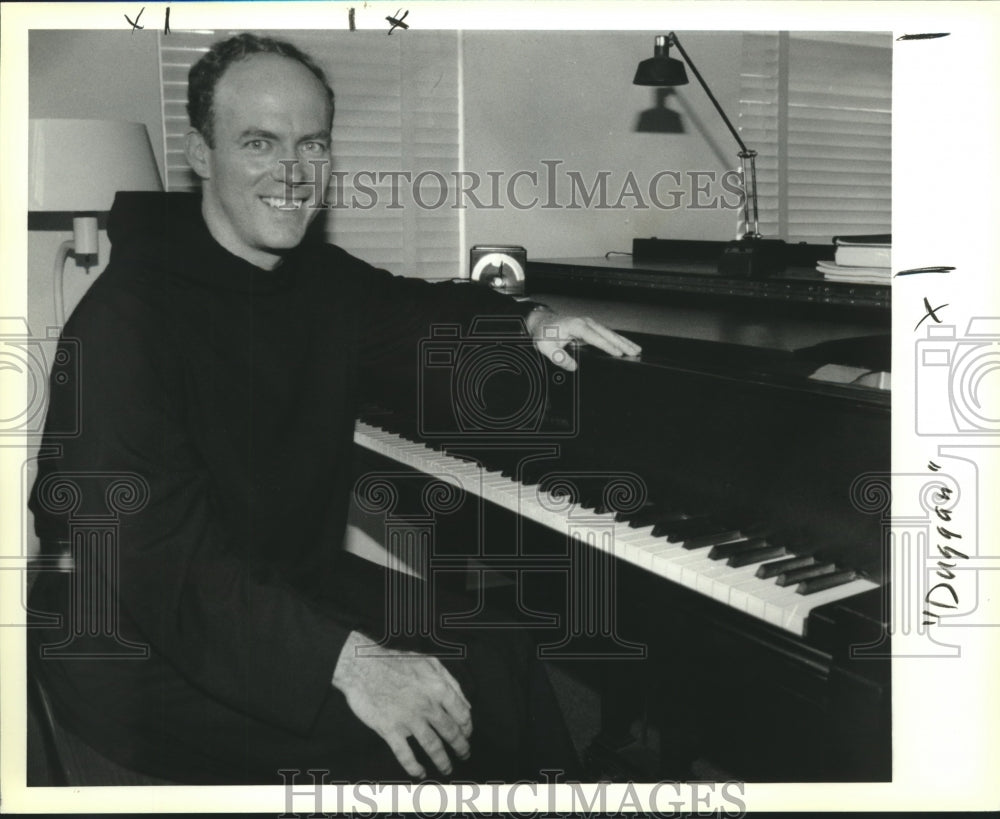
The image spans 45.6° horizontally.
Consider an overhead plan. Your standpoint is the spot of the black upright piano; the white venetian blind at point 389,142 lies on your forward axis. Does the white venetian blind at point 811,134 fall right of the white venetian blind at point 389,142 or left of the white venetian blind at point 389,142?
right

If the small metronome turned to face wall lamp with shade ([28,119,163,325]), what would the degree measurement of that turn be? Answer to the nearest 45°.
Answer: approximately 90° to its right

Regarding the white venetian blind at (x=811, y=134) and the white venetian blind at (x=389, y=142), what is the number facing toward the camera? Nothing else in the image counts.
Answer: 2

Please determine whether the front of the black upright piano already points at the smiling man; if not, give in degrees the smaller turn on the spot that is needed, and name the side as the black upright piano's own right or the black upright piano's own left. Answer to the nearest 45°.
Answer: approximately 45° to the black upright piano's own right

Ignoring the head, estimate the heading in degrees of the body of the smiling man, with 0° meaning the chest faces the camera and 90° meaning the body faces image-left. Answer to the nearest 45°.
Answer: approximately 315°

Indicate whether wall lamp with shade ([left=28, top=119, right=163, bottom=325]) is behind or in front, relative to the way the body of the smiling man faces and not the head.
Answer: behind

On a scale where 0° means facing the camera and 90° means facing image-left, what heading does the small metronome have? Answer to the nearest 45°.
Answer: approximately 0°

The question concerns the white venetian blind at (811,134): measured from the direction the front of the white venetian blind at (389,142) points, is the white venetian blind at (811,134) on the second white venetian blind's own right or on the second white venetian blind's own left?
on the second white venetian blind's own left

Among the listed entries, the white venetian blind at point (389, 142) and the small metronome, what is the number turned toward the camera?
2
